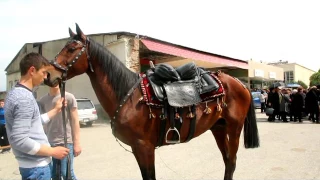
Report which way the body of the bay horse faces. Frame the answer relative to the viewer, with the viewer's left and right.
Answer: facing to the left of the viewer

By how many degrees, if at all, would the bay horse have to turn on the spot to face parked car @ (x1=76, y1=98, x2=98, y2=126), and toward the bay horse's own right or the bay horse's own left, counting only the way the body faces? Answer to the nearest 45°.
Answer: approximately 90° to the bay horse's own right

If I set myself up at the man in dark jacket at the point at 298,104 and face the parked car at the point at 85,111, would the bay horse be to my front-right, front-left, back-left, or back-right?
front-left

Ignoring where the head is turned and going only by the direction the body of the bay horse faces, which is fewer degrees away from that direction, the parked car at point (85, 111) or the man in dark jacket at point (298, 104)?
the parked car

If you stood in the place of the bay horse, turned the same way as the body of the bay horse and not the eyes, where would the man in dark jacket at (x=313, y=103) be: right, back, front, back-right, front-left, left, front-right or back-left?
back-right

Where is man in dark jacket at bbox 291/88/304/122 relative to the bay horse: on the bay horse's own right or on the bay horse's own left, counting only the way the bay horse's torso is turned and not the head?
on the bay horse's own right
